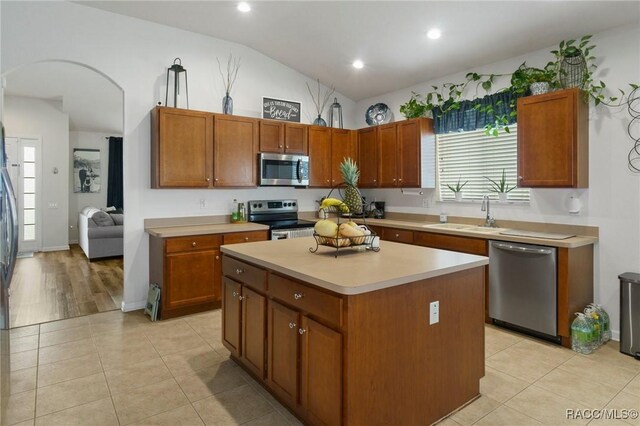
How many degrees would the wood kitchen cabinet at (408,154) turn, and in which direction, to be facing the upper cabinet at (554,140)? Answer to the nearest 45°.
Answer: approximately 90° to its left

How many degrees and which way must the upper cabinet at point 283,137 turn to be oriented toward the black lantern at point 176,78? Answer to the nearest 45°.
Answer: approximately 90° to its right

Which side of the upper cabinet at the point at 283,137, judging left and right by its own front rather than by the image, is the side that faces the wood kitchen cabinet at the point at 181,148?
right

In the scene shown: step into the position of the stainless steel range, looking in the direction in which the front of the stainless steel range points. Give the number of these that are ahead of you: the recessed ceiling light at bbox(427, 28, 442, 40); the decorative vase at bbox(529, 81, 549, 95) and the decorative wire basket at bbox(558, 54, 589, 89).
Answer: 3

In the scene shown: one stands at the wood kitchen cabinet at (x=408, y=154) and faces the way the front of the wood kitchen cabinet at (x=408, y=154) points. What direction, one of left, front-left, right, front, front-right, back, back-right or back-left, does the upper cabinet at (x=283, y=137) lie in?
front-right

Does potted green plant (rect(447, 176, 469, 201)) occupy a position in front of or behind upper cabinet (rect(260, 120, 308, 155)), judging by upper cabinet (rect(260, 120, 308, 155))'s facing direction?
in front

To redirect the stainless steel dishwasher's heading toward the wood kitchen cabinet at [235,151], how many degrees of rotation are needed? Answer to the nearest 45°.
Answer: approximately 45° to its right

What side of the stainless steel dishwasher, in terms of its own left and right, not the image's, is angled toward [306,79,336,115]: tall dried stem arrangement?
right
